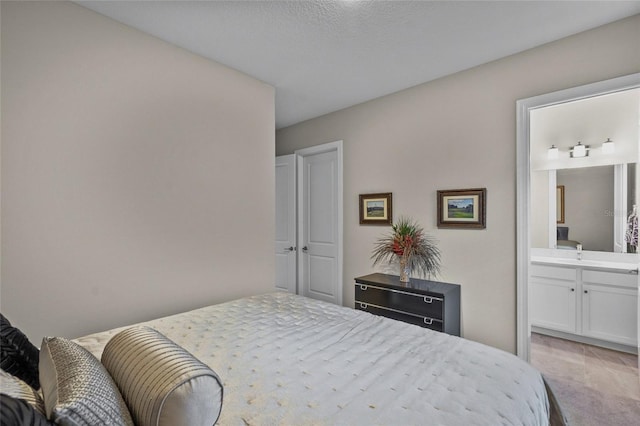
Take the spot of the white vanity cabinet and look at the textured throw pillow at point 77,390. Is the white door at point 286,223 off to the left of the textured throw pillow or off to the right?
right

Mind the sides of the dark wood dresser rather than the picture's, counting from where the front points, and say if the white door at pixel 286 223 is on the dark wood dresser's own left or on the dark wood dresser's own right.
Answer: on the dark wood dresser's own right

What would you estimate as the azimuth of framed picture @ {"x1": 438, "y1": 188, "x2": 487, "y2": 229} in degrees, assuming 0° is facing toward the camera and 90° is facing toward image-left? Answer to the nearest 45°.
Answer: approximately 0°

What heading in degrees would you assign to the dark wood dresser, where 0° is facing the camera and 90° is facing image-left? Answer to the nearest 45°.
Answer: approximately 45°

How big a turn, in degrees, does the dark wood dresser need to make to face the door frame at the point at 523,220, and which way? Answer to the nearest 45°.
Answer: approximately 135° to its left

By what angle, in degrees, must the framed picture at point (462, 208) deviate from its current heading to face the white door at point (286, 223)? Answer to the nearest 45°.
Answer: approximately 90° to its right

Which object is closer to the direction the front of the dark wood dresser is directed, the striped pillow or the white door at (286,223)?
the striped pillow
